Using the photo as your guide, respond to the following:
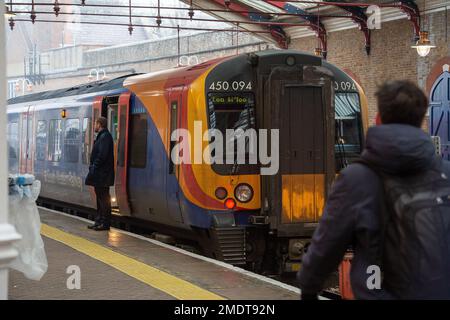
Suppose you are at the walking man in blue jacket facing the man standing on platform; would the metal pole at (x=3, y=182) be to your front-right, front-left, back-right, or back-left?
front-left

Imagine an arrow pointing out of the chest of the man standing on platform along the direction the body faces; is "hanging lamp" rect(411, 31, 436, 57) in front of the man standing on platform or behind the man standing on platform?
behind

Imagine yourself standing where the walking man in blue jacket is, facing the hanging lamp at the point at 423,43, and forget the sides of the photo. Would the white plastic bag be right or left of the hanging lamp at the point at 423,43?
left

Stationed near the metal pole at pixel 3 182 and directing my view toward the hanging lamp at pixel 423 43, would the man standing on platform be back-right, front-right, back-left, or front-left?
front-left

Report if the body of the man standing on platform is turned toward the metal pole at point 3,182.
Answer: no

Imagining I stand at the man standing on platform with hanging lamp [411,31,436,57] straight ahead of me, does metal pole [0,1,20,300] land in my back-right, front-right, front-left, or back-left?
back-right

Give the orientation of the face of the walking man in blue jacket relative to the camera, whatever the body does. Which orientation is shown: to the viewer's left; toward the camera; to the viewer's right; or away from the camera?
away from the camera
